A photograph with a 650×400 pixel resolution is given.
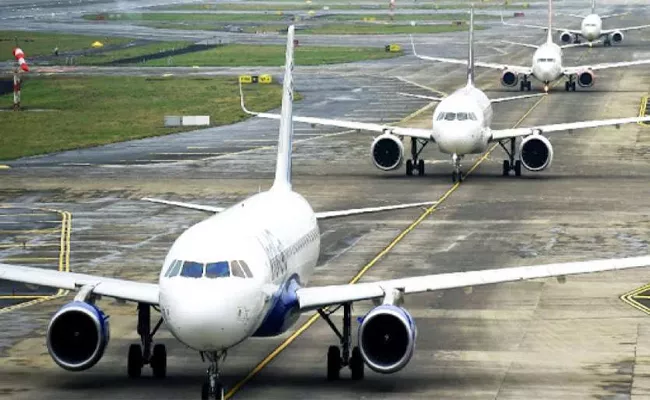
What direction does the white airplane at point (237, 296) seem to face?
toward the camera
